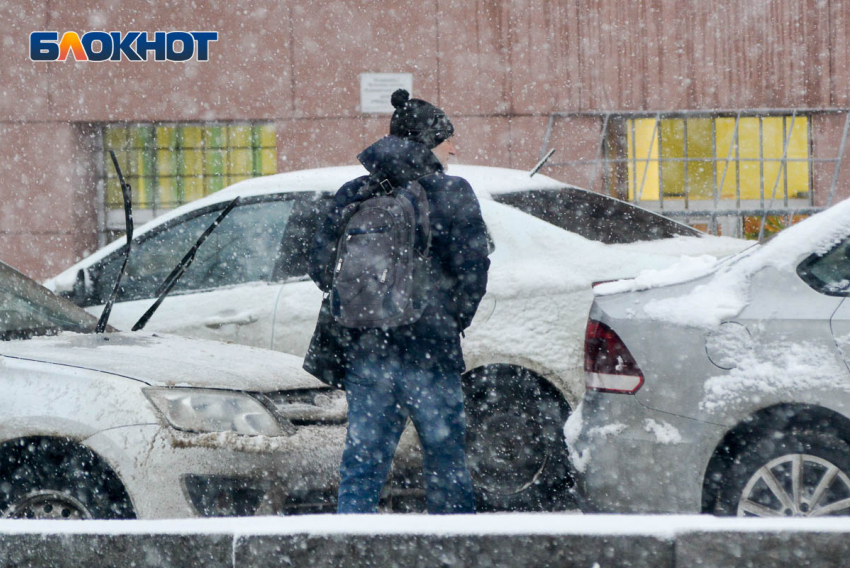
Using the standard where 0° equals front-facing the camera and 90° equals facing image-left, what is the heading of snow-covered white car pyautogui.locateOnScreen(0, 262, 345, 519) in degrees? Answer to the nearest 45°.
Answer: approximately 315°

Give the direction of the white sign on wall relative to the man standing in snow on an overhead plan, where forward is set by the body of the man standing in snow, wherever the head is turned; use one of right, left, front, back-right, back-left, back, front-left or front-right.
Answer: front-left

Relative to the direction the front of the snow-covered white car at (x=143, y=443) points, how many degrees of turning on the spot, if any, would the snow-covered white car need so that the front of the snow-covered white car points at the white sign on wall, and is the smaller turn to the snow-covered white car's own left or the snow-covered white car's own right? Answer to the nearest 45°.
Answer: approximately 135° to the snow-covered white car's own left

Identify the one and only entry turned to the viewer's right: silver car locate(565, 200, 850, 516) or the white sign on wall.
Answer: the silver car

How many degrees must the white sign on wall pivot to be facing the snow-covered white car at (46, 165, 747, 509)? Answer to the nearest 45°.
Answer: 0° — it already faces it

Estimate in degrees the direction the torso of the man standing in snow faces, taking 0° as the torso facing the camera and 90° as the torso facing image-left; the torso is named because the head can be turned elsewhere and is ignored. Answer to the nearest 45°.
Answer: approximately 225°

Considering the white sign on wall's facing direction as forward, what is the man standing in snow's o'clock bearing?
The man standing in snow is roughly at 12 o'clock from the white sign on wall.

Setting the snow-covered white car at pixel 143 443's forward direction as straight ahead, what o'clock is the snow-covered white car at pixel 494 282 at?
the snow-covered white car at pixel 494 282 is roughly at 9 o'clock from the snow-covered white car at pixel 143 443.

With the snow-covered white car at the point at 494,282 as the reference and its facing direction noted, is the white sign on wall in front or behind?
in front

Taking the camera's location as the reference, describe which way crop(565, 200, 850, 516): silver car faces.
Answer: facing to the right of the viewer

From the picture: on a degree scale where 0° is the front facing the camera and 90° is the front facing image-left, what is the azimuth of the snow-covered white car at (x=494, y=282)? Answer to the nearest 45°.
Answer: approximately 135°
